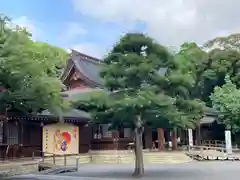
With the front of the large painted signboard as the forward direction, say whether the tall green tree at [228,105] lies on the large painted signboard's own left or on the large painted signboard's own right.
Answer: on the large painted signboard's own left

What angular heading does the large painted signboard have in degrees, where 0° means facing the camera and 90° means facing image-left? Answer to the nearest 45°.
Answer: approximately 0°

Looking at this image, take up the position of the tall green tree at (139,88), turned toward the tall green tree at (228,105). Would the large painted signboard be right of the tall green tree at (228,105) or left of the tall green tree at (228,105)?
left

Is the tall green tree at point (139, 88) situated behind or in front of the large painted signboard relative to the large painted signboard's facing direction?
in front

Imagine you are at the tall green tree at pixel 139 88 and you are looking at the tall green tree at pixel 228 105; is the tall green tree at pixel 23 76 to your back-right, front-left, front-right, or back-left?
back-left
